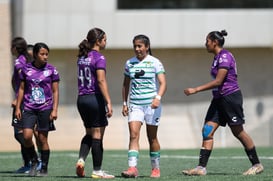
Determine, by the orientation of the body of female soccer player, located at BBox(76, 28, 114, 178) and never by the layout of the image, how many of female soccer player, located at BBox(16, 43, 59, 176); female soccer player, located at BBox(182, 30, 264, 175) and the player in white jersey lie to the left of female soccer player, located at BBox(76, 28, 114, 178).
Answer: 1

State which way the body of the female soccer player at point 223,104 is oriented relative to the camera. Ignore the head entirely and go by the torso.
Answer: to the viewer's left

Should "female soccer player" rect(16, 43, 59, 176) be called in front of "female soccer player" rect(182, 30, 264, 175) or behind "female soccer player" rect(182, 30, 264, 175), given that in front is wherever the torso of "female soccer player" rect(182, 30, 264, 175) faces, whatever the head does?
in front

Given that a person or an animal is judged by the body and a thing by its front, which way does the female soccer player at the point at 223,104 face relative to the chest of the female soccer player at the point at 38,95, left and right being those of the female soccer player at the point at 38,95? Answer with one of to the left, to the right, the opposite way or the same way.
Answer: to the right

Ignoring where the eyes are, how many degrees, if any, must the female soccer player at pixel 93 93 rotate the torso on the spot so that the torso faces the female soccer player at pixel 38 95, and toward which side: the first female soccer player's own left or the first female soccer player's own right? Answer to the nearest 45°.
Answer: approximately 90° to the first female soccer player's own left

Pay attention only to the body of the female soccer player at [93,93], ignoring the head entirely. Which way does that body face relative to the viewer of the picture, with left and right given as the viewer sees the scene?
facing away from the viewer and to the right of the viewer

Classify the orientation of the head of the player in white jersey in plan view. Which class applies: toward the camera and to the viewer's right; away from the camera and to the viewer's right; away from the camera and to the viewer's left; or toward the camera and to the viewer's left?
toward the camera and to the viewer's left

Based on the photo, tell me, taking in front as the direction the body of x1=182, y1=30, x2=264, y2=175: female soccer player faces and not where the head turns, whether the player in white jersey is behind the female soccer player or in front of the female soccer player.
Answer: in front

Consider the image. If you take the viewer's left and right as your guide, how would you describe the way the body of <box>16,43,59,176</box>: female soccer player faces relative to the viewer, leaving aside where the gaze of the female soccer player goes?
facing the viewer

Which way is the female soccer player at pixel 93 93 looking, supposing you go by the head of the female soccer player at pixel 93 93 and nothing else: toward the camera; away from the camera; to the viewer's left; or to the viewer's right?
to the viewer's right

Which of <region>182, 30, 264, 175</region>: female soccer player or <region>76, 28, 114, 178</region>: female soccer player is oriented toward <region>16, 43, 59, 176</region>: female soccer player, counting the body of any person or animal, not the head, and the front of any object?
<region>182, 30, 264, 175</region>: female soccer player

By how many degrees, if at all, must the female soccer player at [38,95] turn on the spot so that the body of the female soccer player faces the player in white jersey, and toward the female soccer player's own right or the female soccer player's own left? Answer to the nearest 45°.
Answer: approximately 45° to the female soccer player's own left
